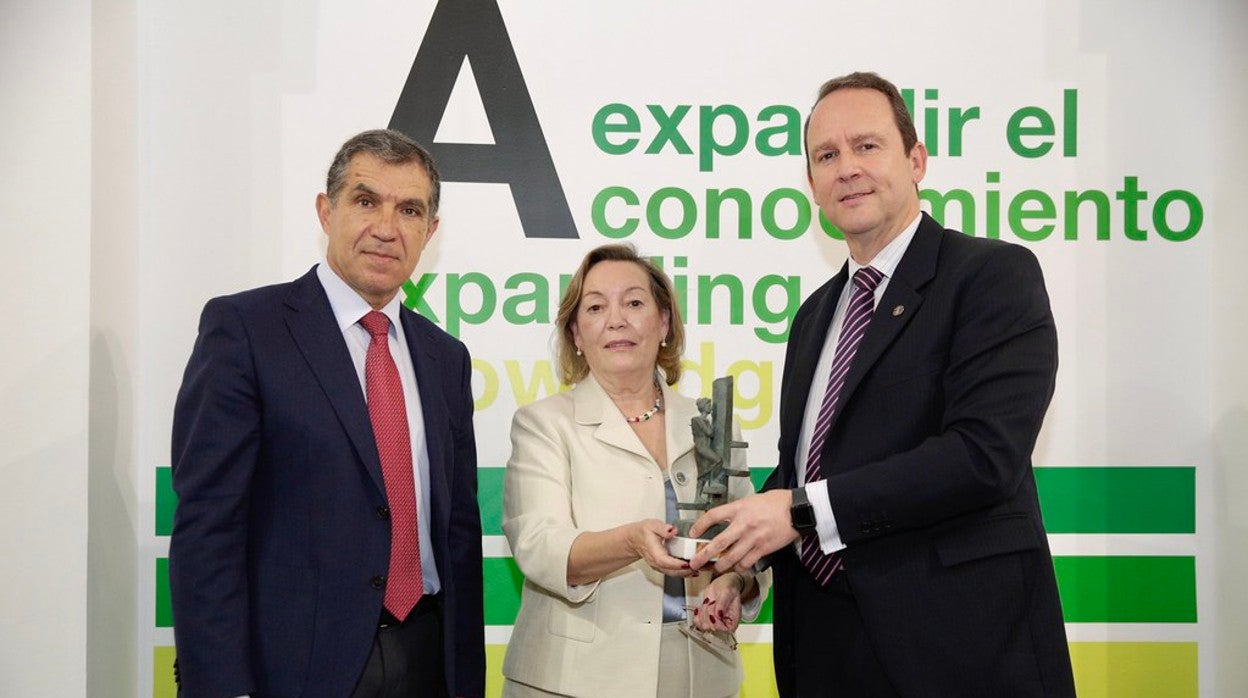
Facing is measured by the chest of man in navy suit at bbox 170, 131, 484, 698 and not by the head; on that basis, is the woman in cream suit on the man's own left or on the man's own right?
on the man's own left

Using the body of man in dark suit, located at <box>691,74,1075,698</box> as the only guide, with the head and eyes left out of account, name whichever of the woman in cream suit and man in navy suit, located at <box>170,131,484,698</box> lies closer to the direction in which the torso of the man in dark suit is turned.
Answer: the man in navy suit

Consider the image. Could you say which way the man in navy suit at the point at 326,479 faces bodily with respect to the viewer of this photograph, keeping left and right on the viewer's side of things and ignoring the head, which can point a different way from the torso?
facing the viewer and to the right of the viewer

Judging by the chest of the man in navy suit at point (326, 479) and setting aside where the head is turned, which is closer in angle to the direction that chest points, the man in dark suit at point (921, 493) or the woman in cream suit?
the man in dark suit

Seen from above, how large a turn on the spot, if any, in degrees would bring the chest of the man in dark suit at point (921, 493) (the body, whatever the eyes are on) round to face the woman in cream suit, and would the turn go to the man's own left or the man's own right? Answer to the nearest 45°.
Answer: approximately 90° to the man's own right

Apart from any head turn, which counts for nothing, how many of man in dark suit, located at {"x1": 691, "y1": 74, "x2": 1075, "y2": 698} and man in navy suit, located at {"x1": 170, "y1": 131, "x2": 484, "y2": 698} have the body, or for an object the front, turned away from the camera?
0

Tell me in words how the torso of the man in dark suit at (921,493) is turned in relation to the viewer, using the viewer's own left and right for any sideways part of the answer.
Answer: facing the viewer and to the left of the viewer

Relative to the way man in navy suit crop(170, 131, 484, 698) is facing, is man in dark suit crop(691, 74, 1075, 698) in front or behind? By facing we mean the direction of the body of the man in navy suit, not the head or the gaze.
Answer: in front
